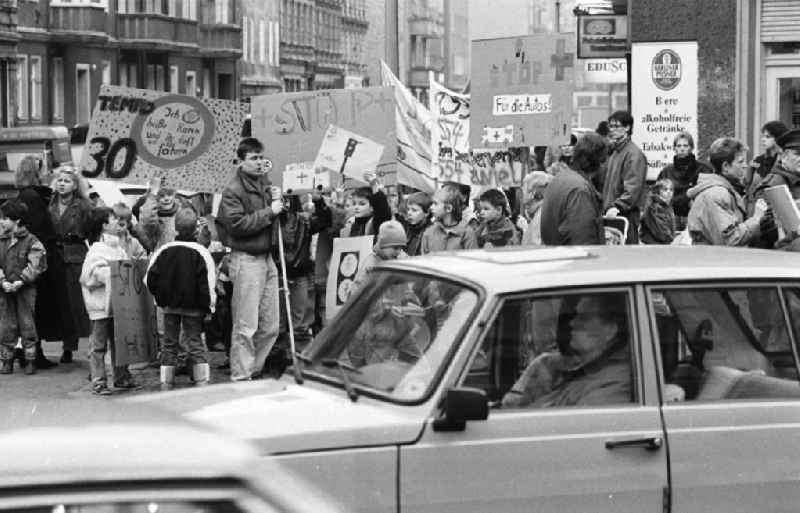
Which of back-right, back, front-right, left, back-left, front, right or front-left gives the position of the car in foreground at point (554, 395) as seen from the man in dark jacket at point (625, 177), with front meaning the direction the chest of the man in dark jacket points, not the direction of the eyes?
front-left

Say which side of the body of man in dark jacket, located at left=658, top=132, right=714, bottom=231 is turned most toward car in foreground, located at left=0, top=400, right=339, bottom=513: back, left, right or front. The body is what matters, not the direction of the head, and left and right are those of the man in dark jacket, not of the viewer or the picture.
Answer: front

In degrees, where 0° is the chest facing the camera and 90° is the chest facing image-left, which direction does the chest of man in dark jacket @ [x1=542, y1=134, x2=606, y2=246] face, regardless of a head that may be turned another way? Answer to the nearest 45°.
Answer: approximately 225°

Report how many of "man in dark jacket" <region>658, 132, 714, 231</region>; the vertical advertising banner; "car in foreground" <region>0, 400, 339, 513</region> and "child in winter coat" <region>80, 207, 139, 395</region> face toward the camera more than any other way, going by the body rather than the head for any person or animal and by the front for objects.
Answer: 2

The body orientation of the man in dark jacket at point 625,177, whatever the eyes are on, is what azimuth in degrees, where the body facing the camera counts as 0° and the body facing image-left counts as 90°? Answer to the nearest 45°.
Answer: approximately 45°

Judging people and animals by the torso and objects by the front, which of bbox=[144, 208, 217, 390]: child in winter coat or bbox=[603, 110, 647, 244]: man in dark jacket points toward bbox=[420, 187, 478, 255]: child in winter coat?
the man in dark jacket

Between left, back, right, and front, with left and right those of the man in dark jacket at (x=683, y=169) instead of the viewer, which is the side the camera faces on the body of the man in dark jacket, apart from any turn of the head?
front

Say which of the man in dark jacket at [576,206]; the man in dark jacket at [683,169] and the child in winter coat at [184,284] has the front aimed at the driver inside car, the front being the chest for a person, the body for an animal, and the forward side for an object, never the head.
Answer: the man in dark jacket at [683,169]

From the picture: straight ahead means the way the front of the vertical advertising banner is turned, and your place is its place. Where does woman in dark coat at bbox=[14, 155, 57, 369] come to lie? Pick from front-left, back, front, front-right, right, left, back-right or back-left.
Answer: right

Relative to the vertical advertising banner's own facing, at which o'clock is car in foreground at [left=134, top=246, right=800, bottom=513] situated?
The car in foreground is roughly at 12 o'clock from the vertical advertising banner.

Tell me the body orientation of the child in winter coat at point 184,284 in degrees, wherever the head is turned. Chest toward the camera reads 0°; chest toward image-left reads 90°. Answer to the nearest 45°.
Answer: approximately 180°
